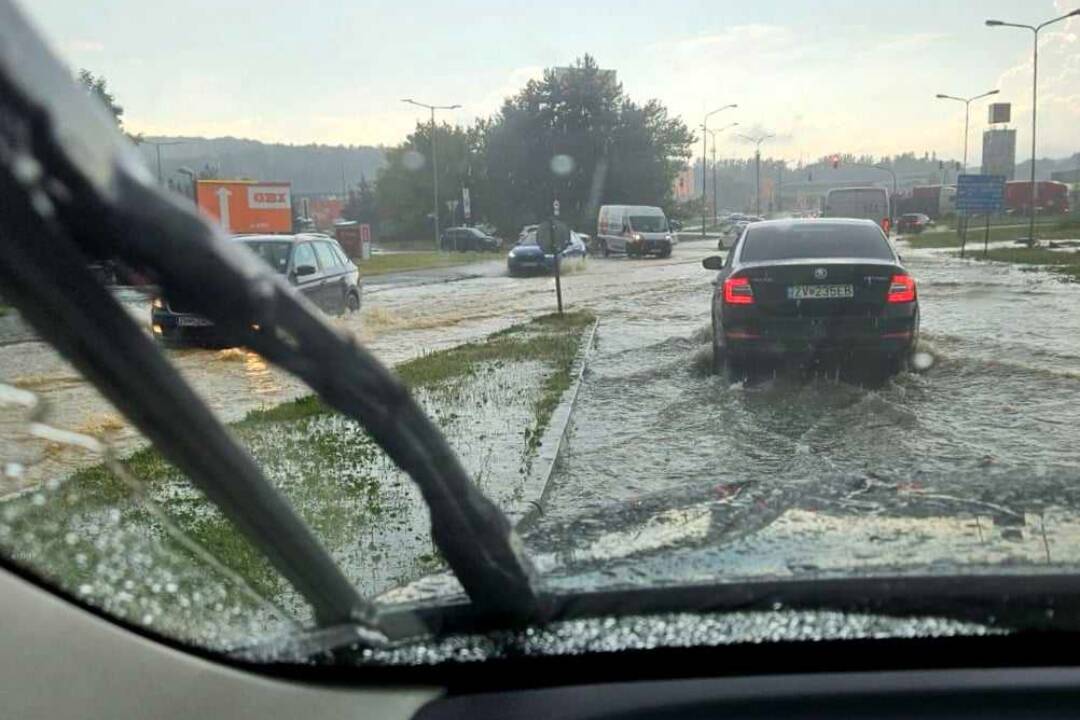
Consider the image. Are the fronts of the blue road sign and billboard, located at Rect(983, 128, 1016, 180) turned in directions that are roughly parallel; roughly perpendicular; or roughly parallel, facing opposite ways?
roughly parallel

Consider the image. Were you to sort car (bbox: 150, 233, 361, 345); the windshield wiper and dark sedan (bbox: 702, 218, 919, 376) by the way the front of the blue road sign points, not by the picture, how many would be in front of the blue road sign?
3

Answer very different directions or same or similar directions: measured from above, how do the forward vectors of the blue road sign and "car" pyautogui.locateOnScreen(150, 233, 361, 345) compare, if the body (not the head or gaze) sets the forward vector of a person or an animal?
same or similar directions

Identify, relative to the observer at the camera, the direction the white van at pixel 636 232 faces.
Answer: facing the viewer and to the right of the viewer

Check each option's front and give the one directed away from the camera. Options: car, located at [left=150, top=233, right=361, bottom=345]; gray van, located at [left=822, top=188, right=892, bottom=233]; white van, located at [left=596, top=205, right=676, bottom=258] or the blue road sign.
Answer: gray van, located at [left=822, top=188, right=892, bottom=233]

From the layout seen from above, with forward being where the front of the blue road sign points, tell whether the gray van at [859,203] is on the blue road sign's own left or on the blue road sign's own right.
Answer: on the blue road sign's own right

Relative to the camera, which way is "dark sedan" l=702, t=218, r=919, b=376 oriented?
away from the camera

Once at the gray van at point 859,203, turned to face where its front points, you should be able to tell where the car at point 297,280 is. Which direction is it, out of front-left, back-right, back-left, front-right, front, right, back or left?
back

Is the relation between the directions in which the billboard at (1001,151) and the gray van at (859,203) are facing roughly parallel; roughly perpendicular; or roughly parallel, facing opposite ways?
roughly parallel, facing opposite ways

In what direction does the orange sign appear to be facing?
toward the camera

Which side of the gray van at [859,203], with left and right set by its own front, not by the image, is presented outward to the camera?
back

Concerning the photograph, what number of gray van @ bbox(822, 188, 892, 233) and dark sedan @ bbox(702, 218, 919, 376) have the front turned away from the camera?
2

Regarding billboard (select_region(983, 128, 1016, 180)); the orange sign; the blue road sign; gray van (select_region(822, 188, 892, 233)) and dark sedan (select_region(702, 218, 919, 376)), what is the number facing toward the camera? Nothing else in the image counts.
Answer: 3

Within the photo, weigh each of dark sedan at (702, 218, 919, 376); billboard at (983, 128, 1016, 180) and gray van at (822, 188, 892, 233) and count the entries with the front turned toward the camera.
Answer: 1

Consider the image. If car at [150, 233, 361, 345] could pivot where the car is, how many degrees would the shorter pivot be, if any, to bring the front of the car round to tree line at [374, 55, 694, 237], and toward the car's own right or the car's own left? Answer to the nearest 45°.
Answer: approximately 135° to the car's own right

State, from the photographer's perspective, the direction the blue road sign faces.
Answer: facing the viewer

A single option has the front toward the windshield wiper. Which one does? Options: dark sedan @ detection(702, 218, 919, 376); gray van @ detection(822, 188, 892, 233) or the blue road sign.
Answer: the blue road sign

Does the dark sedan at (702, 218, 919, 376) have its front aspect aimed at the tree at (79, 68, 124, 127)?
no

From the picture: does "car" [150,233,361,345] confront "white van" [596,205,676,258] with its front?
no
